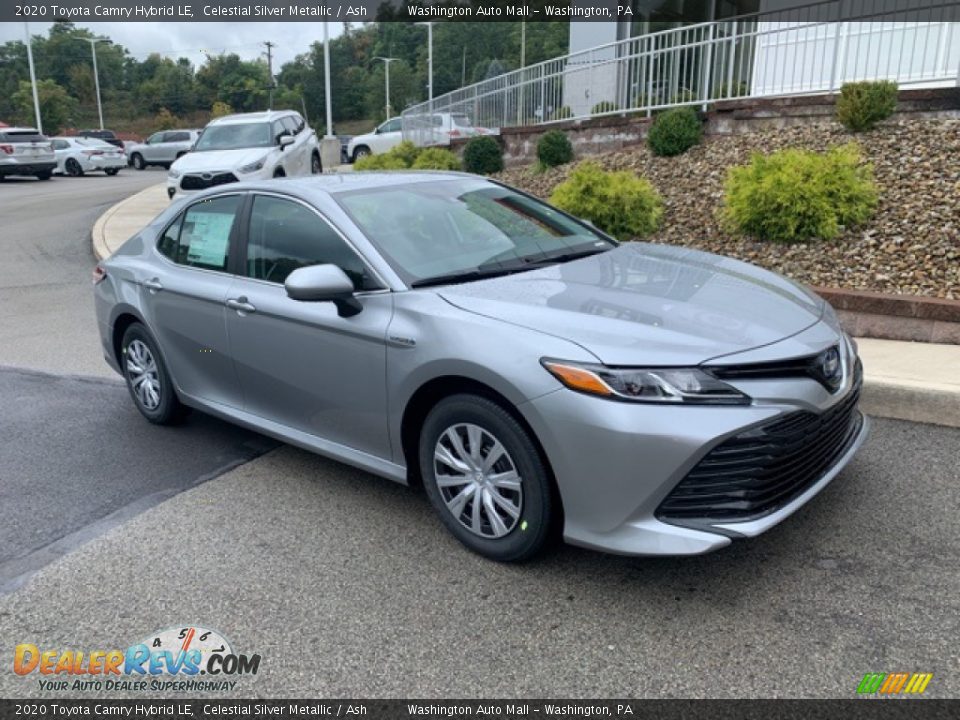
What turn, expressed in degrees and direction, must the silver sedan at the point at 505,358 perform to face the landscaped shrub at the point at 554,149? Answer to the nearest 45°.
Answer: approximately 135° to its left

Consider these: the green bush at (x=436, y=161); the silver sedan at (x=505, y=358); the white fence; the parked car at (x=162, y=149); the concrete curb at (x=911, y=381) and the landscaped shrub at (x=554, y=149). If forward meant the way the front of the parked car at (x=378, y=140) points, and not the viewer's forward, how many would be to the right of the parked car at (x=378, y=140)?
1

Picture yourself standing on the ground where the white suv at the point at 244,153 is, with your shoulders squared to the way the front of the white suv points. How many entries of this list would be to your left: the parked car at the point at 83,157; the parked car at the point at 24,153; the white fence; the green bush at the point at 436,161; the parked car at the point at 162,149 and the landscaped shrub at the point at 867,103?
3

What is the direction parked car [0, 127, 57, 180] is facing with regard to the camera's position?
facing away from the viewer

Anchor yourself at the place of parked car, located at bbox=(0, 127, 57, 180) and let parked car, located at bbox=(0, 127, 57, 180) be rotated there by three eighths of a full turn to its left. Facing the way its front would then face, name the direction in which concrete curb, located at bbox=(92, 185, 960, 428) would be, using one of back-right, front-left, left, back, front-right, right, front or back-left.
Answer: front-left

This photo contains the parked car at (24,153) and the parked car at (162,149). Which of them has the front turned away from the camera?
the parked car at (24,153)

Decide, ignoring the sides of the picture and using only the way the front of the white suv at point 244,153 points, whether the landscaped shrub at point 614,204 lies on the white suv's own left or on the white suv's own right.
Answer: on the white suv's own left

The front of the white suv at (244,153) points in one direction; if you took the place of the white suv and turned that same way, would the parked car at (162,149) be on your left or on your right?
on your right

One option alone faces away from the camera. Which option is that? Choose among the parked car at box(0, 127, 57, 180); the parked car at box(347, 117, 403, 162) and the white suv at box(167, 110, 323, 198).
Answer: the parked car at box(0, 127, 57, 180)

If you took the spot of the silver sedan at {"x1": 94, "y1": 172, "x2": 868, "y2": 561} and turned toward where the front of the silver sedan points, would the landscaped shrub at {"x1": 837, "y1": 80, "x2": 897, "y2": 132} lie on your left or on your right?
on your left

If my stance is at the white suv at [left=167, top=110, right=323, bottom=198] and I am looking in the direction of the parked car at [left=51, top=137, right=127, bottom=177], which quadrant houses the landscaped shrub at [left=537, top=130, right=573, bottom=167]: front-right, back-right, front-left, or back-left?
back-right

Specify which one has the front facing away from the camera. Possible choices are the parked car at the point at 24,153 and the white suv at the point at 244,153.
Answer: the parked car
